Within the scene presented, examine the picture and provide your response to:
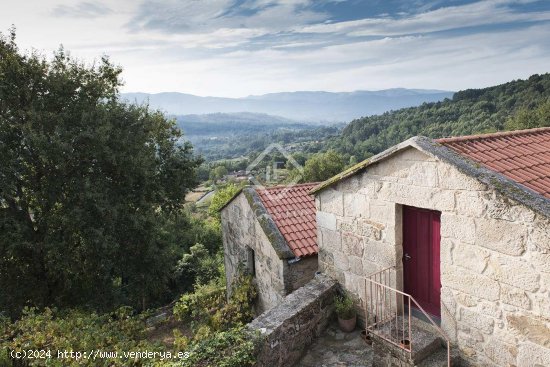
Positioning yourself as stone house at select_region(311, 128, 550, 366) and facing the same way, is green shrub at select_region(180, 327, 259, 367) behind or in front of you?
in front

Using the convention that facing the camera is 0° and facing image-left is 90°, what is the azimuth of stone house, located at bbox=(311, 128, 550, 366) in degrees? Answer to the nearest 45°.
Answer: approximately 45°

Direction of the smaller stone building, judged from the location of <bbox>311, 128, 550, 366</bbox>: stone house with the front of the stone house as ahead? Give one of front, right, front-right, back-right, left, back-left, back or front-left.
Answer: right

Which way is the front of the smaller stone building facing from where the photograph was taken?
facing the viewer and to the left of the viewer

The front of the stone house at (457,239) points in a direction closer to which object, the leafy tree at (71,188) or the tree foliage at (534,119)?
the leafy tree

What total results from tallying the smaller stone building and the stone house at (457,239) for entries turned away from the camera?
0

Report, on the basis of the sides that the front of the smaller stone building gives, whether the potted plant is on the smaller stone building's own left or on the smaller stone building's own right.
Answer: on the smaller stone building's own left

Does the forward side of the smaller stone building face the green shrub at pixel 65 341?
yes

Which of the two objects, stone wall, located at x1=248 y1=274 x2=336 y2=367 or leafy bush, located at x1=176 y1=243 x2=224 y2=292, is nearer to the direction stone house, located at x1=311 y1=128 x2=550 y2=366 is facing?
the stone wall

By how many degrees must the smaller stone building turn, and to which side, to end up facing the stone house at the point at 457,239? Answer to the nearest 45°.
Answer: approximately 90° to its left

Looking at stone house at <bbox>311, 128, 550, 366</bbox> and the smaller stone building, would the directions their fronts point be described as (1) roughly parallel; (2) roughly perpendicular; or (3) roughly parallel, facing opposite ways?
roughly parallel
